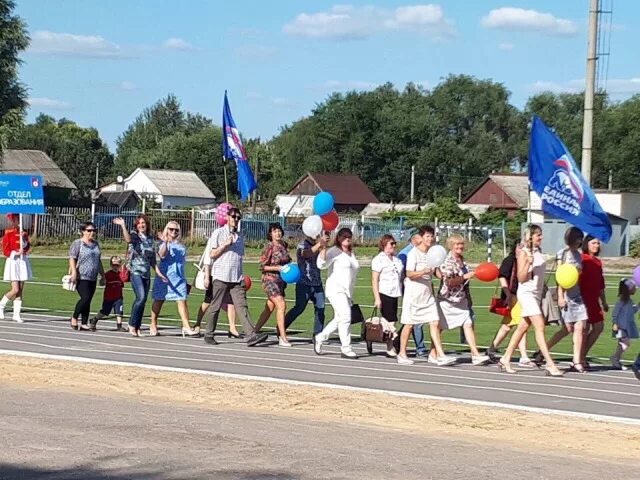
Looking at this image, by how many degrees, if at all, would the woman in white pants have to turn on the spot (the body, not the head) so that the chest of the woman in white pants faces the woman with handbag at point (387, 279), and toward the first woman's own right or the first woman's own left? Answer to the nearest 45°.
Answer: approximately 45° to the first woman's own left

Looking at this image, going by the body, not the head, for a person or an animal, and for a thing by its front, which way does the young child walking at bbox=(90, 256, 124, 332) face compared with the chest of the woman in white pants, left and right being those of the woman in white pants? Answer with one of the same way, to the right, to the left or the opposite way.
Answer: the same way

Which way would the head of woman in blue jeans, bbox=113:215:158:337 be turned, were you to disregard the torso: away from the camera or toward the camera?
toward the camera

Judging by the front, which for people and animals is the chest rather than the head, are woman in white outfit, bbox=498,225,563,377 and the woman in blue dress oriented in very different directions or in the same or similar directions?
same or similar directions

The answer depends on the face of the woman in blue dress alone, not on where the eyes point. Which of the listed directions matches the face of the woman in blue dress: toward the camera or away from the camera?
toward the camera

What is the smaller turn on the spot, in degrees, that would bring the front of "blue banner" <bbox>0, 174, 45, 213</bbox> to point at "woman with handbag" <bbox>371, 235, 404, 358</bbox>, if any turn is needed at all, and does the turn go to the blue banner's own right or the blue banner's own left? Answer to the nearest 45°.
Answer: approximately 45° to the blue banner's own left

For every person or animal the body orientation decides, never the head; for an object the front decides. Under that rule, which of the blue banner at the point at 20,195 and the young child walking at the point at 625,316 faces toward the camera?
the blue banner

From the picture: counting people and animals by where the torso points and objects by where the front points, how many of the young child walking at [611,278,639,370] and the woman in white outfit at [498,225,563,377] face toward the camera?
0
